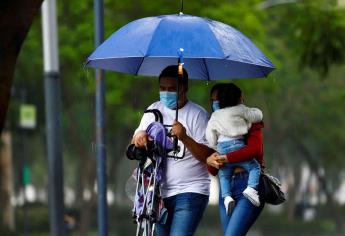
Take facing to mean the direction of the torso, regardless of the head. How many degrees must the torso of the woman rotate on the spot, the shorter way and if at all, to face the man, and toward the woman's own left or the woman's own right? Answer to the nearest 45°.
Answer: approximately 45° to the woman's own right

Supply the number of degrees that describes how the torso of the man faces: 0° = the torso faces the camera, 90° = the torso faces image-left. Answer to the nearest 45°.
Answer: approximately 45°

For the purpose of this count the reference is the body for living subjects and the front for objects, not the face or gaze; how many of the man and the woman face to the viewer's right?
0

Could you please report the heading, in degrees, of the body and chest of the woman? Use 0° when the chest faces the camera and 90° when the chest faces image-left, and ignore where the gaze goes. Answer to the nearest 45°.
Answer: approximately 45°
